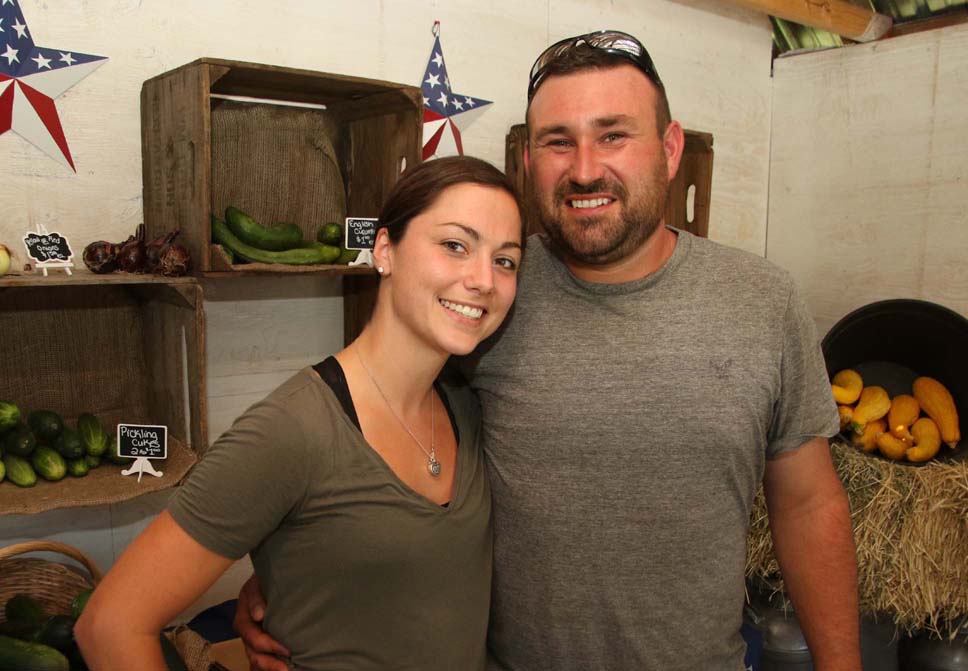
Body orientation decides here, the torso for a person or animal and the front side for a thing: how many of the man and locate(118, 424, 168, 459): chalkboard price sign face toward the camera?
2

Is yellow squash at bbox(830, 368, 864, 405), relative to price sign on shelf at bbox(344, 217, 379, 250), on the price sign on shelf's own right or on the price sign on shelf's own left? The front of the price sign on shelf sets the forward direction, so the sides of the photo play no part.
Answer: on the price sign on shelf's own left

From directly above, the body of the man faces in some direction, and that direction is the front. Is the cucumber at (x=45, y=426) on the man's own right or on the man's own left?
on the man's own right

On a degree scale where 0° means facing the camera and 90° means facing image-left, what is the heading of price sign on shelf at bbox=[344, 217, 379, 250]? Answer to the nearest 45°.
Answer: approximately 0°

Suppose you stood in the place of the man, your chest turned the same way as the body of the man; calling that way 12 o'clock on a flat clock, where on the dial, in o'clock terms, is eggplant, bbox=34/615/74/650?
The eggplant is roughly at 3 o'clock from the man.

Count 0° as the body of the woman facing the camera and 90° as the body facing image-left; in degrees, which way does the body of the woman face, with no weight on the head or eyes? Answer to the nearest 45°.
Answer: approximately 315°

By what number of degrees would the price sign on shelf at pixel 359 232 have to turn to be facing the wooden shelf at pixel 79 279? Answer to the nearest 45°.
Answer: approximately 45° to its right

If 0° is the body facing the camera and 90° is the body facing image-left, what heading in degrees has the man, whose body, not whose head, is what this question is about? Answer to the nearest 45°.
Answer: approximately 0°

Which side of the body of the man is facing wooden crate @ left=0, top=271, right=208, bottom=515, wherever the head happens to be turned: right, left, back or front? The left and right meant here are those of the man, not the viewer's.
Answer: right

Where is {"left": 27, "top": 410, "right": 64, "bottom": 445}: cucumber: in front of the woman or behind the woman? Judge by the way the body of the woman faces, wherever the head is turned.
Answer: behind
